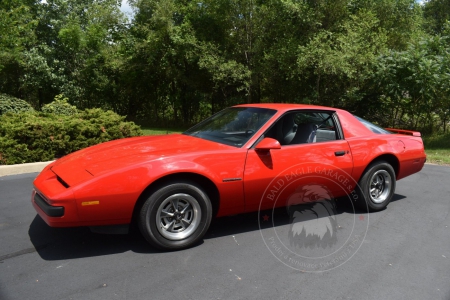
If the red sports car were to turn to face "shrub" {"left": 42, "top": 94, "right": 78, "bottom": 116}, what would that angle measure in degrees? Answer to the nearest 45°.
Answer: approximately 90° to its right

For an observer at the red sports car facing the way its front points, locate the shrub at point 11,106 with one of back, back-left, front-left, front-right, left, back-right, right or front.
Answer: right

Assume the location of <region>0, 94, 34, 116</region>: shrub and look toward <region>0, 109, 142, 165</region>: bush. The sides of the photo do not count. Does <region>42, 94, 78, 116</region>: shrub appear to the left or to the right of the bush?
left

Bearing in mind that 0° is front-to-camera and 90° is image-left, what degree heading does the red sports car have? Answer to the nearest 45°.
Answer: approximately 45°

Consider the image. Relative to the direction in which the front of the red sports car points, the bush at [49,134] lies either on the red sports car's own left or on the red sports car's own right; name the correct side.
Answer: on the red sports car's own right
